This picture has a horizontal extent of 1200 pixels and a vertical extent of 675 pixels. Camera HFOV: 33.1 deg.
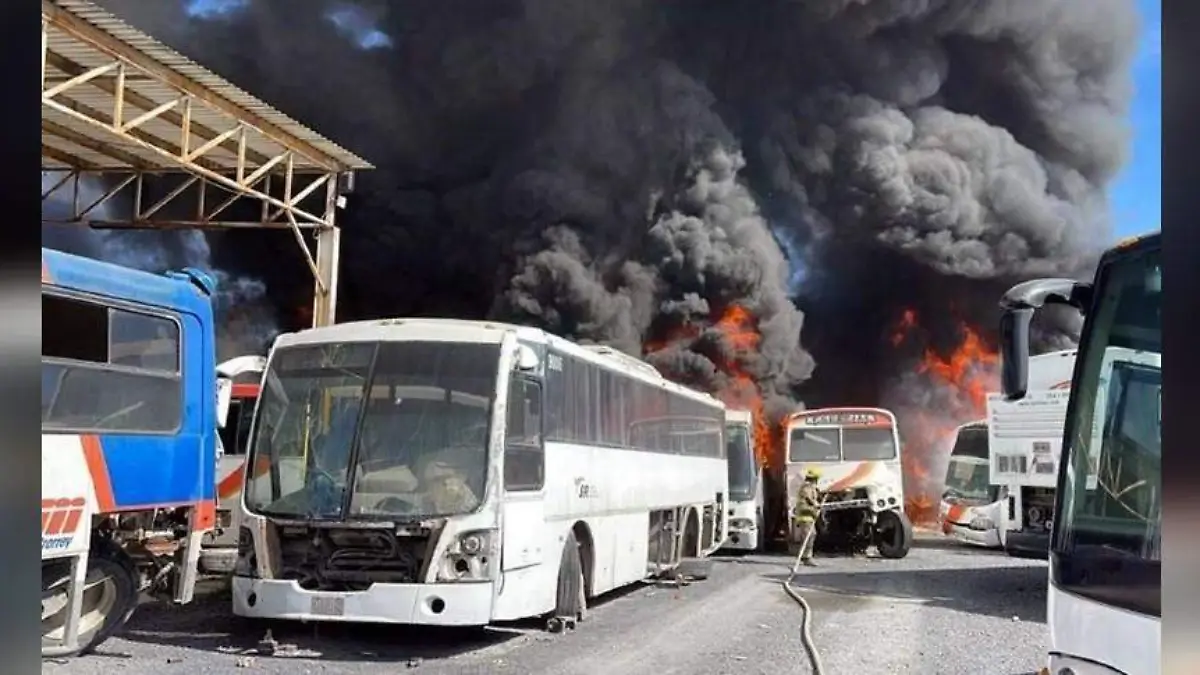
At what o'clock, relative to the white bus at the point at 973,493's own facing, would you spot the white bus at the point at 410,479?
the white bus at the point at 410,479 is roughly at 12 o'clock from the white bus at the point at 973,493.

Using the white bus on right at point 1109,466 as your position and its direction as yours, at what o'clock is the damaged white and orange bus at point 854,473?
The damaged white and orange bus is roughly at 4 o'clock from the white bus on right.

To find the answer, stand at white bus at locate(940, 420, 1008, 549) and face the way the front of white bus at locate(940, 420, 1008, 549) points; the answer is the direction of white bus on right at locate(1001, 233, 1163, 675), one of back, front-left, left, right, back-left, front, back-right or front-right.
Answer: front-left

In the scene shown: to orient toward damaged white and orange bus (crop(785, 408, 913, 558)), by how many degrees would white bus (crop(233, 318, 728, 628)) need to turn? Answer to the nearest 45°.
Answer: approximately 180°

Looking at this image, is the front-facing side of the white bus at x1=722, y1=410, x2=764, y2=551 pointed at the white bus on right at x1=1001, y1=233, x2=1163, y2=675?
yes

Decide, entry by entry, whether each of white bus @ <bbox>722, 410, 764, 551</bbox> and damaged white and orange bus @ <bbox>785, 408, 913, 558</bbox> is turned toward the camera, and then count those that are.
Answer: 2

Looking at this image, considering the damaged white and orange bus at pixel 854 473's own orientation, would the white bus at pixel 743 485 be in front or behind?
behind

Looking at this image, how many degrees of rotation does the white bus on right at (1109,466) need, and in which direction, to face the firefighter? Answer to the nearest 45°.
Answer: approximately 135° to its right

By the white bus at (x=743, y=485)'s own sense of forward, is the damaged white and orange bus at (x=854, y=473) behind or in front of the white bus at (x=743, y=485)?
in front
